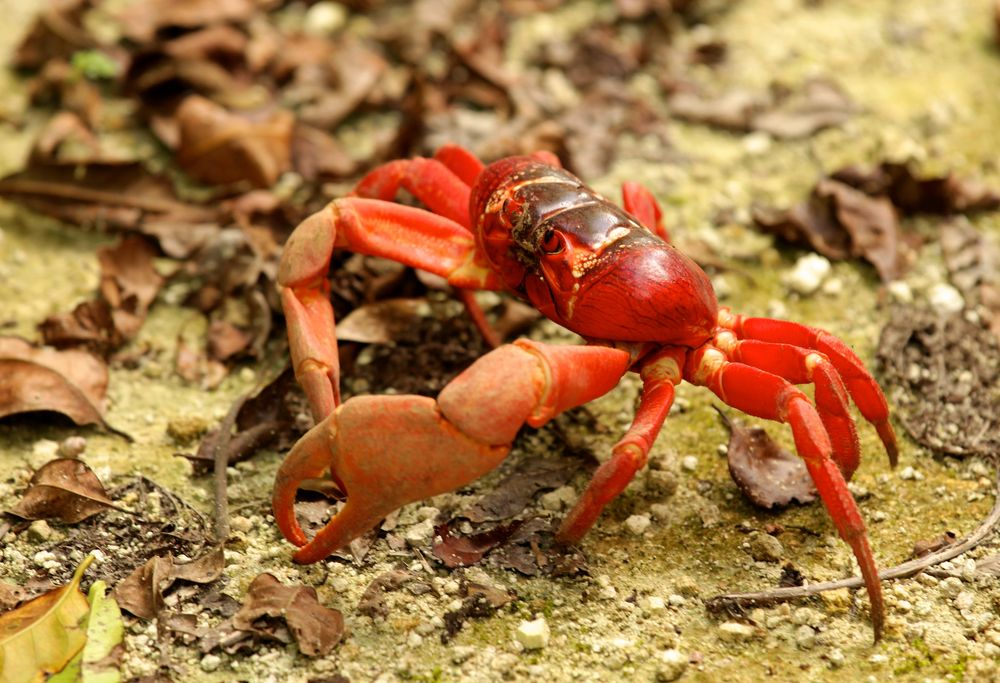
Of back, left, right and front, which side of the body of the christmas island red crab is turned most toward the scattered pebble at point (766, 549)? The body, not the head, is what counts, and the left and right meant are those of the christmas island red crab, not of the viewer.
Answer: left

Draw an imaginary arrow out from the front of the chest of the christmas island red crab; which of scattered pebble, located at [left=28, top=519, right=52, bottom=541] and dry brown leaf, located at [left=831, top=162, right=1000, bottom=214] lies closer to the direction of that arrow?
the scattered pebble

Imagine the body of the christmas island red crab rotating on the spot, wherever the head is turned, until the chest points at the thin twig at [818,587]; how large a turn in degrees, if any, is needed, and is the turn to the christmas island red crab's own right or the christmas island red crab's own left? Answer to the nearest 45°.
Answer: approximately 90° to the christmas island red crab's own left

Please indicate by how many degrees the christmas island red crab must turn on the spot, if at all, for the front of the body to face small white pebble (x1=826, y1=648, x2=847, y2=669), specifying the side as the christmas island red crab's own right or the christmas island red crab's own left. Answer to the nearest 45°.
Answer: approximately 90° to the christmas island red crab's own left

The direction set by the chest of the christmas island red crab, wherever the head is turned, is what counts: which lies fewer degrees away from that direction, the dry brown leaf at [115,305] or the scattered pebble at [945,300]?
the dry brown leaf

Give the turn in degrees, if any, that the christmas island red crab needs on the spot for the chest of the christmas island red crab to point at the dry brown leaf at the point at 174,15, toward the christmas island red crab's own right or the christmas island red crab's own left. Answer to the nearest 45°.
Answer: approximately 90° to the christmas island red crab's own right

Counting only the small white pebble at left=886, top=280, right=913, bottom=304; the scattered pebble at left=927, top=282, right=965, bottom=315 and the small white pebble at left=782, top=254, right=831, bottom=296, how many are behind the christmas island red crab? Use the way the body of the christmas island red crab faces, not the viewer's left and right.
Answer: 3

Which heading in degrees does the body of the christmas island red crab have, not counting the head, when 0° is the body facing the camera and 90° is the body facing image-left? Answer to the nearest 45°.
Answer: approximately 45°

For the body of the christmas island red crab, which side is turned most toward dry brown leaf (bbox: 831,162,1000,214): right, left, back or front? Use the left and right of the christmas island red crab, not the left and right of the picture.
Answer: back

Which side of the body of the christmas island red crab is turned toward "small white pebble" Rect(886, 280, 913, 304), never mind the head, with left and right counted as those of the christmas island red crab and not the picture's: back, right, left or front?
back

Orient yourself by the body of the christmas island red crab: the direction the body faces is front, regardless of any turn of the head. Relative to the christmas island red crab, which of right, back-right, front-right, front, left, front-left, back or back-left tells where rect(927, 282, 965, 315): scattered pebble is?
back

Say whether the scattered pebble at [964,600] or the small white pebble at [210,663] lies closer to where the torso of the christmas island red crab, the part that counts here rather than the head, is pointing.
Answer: the small white pebble

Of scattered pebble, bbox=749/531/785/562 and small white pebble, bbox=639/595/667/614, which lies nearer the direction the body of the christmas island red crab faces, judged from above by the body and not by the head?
the small white pebble

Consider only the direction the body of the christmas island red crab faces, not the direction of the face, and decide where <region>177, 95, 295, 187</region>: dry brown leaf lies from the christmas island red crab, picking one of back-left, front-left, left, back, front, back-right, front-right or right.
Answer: right

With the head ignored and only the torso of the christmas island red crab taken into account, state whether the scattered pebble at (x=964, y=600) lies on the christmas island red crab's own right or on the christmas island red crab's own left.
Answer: on the christmas island red crab's own left
